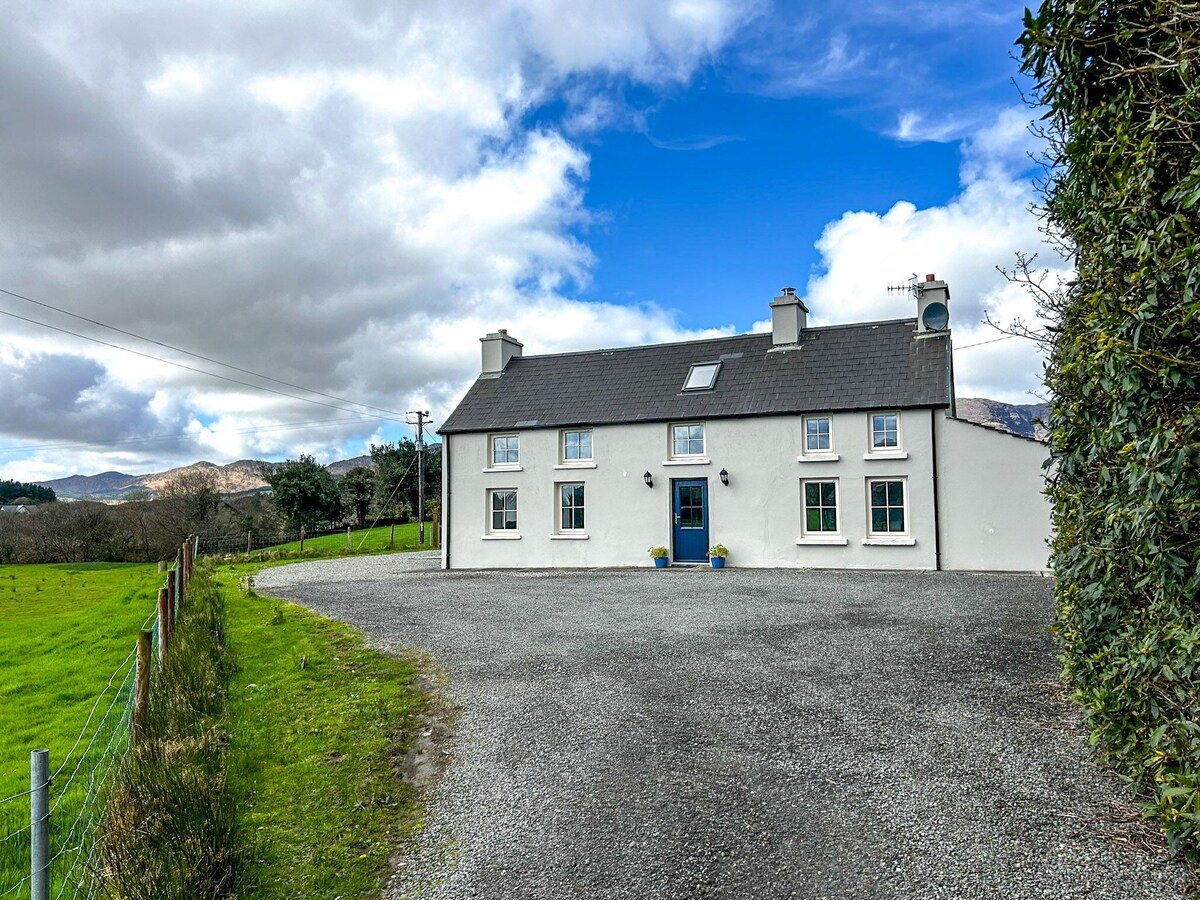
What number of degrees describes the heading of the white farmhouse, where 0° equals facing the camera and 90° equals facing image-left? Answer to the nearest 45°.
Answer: approximately 0°

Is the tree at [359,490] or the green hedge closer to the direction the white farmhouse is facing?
the green hedge

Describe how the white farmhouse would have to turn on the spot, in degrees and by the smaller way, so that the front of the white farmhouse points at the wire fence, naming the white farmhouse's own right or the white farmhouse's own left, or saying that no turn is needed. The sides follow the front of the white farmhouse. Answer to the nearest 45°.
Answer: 0° — it already faces it

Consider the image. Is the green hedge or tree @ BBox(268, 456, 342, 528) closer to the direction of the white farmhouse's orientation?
the green hedge

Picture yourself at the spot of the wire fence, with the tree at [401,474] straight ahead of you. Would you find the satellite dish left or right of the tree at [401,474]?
right

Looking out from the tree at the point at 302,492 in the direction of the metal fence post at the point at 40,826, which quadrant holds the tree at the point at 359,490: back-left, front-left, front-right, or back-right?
back-left

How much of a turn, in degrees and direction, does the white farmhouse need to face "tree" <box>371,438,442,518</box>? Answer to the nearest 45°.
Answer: approximately 135° to its right

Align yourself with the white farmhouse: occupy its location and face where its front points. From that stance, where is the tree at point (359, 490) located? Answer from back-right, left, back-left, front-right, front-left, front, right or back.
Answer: back-right

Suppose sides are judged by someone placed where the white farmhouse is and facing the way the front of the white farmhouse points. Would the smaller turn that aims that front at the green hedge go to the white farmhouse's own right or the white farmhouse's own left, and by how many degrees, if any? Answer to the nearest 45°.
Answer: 0° — it already faces it
